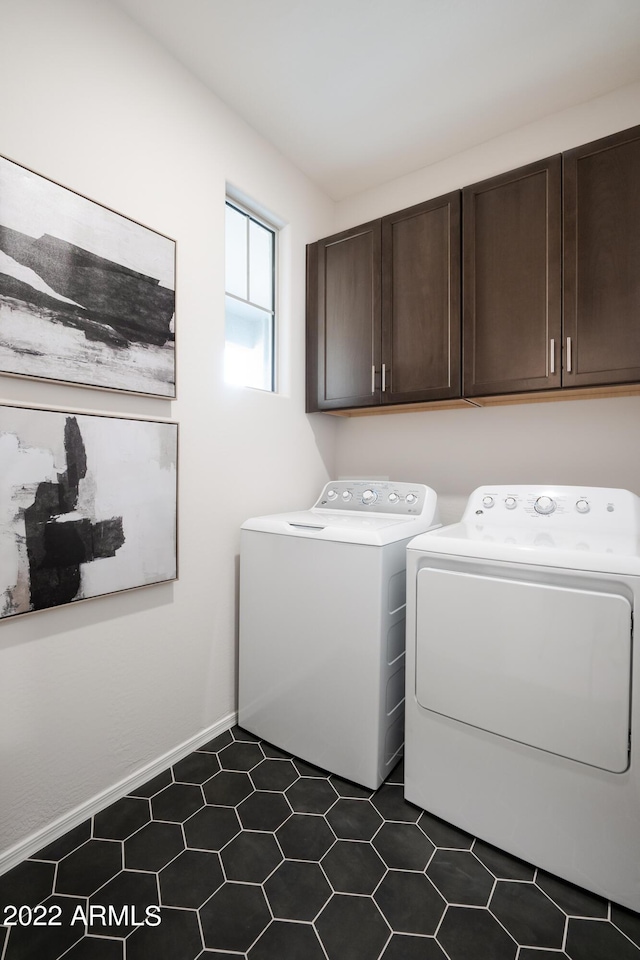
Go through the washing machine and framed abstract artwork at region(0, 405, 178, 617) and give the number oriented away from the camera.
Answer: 0

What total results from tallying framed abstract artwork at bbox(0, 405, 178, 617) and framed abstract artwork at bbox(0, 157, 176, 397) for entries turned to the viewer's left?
0

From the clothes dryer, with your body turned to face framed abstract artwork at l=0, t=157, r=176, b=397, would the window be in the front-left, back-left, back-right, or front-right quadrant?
front-right

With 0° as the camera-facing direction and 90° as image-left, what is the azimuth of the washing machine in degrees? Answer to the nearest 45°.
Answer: approximately 45°

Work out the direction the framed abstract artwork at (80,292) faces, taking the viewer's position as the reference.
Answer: facing the viewer and to the right of the viewer

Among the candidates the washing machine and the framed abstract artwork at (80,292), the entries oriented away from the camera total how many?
0

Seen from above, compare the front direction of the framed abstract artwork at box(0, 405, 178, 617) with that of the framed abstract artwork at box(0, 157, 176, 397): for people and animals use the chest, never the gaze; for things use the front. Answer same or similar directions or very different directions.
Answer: same or similar directions

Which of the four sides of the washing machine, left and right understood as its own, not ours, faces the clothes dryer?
left

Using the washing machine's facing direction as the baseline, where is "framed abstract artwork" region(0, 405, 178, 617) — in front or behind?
in front

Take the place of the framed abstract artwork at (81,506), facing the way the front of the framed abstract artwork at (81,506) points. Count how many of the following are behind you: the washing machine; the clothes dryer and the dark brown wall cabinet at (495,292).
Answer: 0
